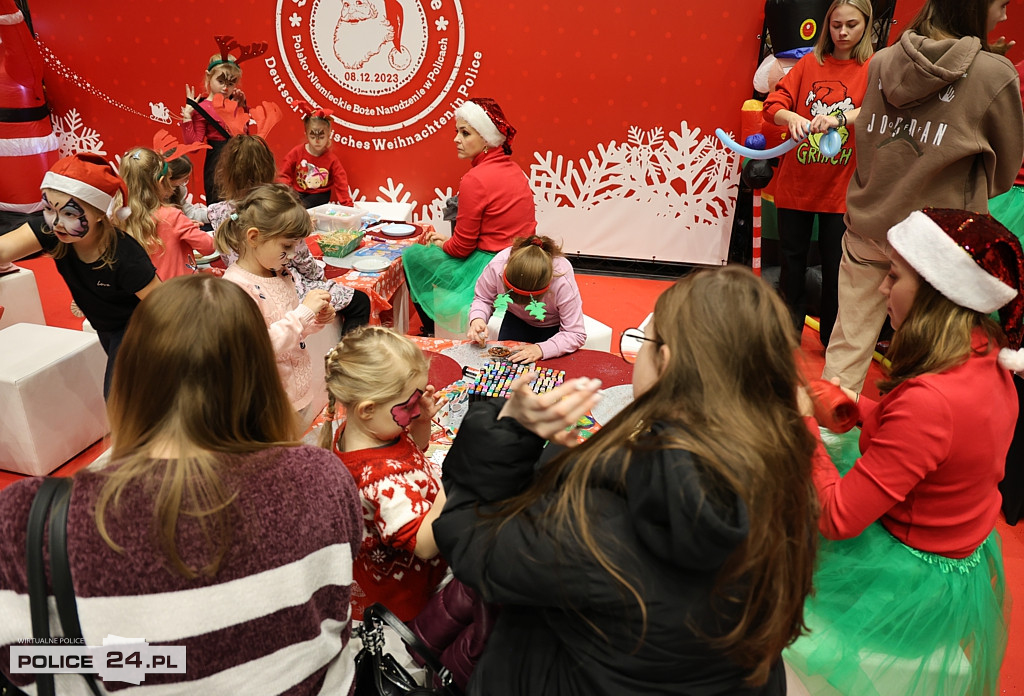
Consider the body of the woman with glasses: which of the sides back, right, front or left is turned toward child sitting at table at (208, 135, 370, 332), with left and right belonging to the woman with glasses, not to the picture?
front

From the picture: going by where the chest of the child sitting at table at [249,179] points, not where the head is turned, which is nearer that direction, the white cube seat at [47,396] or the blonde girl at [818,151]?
the blonde girl

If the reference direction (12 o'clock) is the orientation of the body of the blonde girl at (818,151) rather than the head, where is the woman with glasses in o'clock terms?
The woman with glasses is roughly at 12 o'clock from the blonde girl.

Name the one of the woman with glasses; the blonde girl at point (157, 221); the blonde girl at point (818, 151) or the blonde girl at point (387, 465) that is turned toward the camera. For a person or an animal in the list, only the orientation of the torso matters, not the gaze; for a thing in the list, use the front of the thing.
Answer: the blonde girl at point (818, 151)

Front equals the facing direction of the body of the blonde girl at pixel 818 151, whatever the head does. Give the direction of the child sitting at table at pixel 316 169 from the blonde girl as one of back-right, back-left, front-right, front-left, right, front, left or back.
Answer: right

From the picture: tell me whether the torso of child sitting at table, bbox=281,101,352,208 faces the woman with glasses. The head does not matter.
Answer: yes

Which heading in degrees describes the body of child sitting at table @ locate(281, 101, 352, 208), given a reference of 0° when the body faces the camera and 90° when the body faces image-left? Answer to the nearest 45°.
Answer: approximately 0°

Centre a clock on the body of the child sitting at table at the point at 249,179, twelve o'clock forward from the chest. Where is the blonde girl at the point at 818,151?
The blonde girl is roughly at 2 o'clock from the child sitting at table.

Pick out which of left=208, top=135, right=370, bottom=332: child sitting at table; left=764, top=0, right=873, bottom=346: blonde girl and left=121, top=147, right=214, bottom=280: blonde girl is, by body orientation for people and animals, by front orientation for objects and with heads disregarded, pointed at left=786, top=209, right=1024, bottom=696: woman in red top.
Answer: left=764, top=0, right=873, bottom=346: blonde girl

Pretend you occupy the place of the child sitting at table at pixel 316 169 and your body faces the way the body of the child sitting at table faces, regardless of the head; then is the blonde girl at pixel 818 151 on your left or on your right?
on your left

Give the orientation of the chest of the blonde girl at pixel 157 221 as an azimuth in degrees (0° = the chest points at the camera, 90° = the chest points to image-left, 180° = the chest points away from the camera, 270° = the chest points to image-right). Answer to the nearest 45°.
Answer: approximately 225°

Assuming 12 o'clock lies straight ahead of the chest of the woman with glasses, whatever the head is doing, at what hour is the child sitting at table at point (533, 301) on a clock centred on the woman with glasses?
The child sitting at table is roughly at 1 o'clock from the woman with glasses.

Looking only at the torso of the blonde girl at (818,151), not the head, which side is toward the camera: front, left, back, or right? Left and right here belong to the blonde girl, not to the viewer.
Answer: front

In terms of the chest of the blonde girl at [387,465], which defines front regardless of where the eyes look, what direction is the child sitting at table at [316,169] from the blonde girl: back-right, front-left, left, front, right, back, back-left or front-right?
left

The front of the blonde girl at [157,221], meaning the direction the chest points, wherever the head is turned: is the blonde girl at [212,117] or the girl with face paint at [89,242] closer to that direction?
the blonde girl

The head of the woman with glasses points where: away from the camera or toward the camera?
away from the camera
